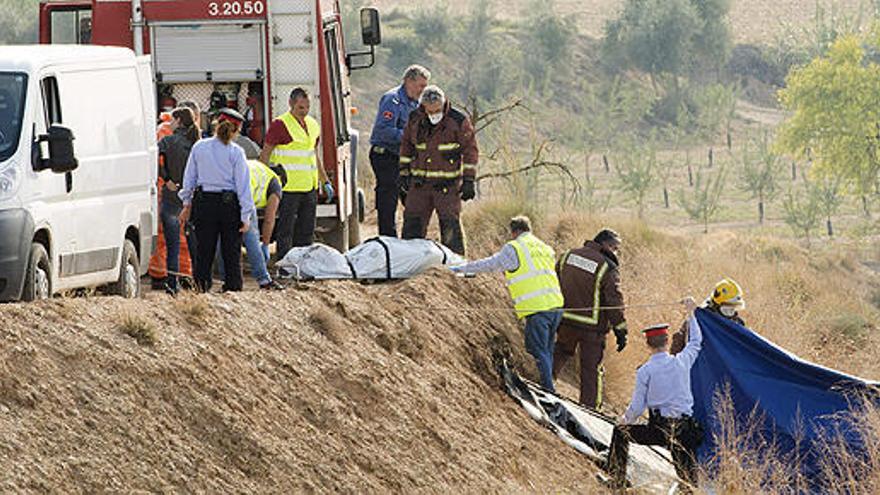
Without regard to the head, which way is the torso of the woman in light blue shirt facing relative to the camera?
away from the camera

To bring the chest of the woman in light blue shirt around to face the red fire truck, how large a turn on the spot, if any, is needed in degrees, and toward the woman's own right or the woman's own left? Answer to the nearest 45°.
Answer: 0° — they already face it

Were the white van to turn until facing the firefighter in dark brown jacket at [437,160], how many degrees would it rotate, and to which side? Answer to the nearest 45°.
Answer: approximately 180°

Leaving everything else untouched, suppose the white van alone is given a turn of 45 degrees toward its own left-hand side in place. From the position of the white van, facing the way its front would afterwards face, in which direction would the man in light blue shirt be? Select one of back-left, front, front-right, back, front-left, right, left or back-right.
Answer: left

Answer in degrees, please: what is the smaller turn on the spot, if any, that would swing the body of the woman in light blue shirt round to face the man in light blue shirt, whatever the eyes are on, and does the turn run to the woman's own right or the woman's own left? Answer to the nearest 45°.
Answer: approximately 90° to the woman's own right

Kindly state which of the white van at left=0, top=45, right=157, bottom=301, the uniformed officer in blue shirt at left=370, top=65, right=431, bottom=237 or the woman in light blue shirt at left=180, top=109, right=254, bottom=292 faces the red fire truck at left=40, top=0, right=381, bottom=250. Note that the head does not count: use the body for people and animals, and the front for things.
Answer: the woman in light blue shirt

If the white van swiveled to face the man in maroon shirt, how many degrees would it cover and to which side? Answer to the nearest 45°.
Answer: approximately 180°

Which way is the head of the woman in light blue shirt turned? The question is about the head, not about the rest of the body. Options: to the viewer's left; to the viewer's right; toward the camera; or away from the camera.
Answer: away from the camera
